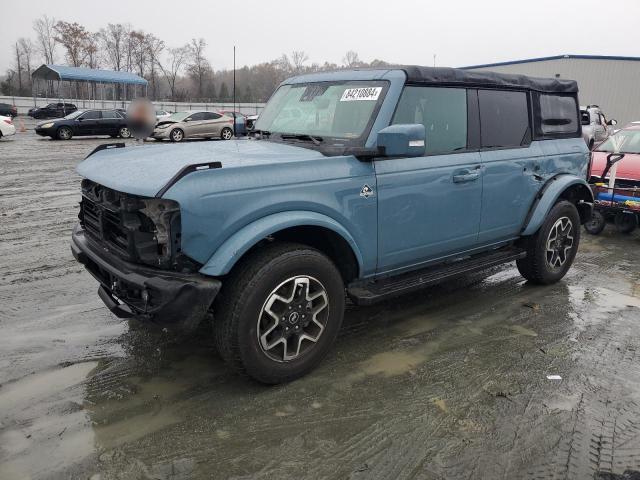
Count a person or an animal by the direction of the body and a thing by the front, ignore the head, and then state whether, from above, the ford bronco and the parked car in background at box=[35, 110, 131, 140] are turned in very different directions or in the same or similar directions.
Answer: same or similar directions

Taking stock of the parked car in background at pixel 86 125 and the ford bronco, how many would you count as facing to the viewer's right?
0

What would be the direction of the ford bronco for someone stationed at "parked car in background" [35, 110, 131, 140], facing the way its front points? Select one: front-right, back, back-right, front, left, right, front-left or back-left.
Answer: left

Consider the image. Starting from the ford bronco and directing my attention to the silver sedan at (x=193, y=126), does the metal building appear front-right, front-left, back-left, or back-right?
front-right

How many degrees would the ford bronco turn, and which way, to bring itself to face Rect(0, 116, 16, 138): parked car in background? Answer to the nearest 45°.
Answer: approximately 90° to its right

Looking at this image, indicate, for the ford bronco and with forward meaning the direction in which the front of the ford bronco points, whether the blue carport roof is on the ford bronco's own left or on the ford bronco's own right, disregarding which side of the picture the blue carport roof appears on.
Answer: on the ford bronco's own right

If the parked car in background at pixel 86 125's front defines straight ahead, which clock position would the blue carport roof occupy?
The blue carport roof is roughly at 3 o'clock from the parked car in background.

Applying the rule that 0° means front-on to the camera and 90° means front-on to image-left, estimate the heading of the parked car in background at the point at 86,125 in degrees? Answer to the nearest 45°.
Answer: approximately 90°

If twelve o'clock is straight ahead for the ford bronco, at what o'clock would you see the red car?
The red car is roughly at 6 o'clock from the ford bronco.

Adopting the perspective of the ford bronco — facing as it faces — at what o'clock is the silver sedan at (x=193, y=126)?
The silver sedan is roughly at 4 o'clock from the ford bronco.

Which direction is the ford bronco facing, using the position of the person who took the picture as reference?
facing the viewer and to the left of the viewer

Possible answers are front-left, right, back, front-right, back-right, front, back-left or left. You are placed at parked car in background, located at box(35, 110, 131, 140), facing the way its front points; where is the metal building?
back

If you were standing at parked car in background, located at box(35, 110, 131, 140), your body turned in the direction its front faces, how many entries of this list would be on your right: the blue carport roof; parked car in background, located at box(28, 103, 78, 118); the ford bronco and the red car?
2

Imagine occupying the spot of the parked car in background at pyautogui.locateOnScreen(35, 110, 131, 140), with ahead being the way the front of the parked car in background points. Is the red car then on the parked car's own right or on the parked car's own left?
on the parked car's own left
